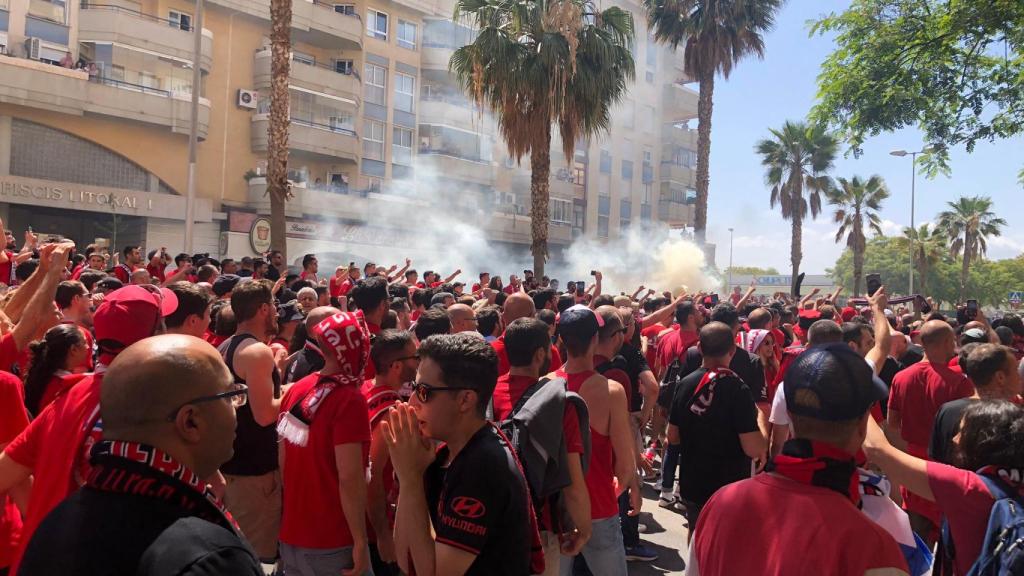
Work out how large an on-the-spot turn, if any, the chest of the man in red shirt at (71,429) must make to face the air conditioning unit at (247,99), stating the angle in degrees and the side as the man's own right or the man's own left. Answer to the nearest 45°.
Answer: approximately 45° to the man's own left

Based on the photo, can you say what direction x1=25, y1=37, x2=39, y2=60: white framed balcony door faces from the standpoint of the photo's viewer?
facing the viewer and to the right of the viewer

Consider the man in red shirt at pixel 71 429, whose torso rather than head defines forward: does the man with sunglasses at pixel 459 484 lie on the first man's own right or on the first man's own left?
on the first man's own right

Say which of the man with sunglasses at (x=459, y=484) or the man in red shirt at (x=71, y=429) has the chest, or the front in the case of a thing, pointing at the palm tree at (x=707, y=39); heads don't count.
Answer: the man in red shirt

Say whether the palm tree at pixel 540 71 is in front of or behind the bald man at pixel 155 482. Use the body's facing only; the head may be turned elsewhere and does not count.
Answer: in front

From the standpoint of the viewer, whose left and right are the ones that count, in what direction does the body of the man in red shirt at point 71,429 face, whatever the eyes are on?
facing away from the viewer and to the right of the viewer

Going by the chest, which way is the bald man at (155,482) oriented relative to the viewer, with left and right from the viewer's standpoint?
facing away from the viewer and to the right of the viewer

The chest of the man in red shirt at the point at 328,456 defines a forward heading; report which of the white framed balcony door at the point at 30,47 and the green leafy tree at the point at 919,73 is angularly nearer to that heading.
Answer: the green leafy tree

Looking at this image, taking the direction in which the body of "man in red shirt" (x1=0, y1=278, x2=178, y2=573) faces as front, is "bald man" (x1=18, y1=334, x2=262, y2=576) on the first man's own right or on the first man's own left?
on the first man's own right
